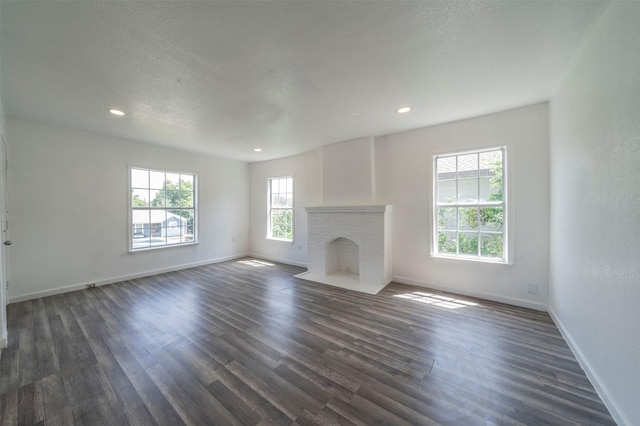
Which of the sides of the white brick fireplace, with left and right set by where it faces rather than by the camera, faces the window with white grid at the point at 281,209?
right

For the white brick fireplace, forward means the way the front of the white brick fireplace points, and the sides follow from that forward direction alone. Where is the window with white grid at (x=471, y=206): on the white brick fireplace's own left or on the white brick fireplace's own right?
on the white brick fireplace's own left

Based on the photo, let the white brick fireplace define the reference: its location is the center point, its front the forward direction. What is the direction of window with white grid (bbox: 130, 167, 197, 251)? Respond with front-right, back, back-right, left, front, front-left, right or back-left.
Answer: front-right

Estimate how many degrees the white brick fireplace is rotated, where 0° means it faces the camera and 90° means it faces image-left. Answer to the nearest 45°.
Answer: approximately 45°

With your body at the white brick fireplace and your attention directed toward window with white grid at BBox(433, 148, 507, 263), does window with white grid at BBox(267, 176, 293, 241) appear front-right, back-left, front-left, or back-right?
back-left

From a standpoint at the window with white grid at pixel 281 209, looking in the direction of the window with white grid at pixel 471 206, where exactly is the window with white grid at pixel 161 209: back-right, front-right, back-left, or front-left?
back-right
